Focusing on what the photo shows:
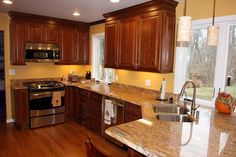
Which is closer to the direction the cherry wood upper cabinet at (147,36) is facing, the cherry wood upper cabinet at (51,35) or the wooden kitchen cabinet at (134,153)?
the wooden kitchen cabinet

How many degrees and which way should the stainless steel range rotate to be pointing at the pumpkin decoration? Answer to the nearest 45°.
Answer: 0° — it already faces it

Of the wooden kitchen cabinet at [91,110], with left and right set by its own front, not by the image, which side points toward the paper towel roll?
left

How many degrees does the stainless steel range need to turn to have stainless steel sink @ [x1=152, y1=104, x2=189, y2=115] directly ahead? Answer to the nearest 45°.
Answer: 0° — it already faces it

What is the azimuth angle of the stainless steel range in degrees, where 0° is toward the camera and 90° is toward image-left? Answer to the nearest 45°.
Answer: approximately 315°

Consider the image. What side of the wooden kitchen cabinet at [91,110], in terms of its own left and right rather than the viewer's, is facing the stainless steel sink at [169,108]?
left

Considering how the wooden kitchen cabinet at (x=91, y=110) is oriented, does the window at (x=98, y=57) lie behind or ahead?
behind
